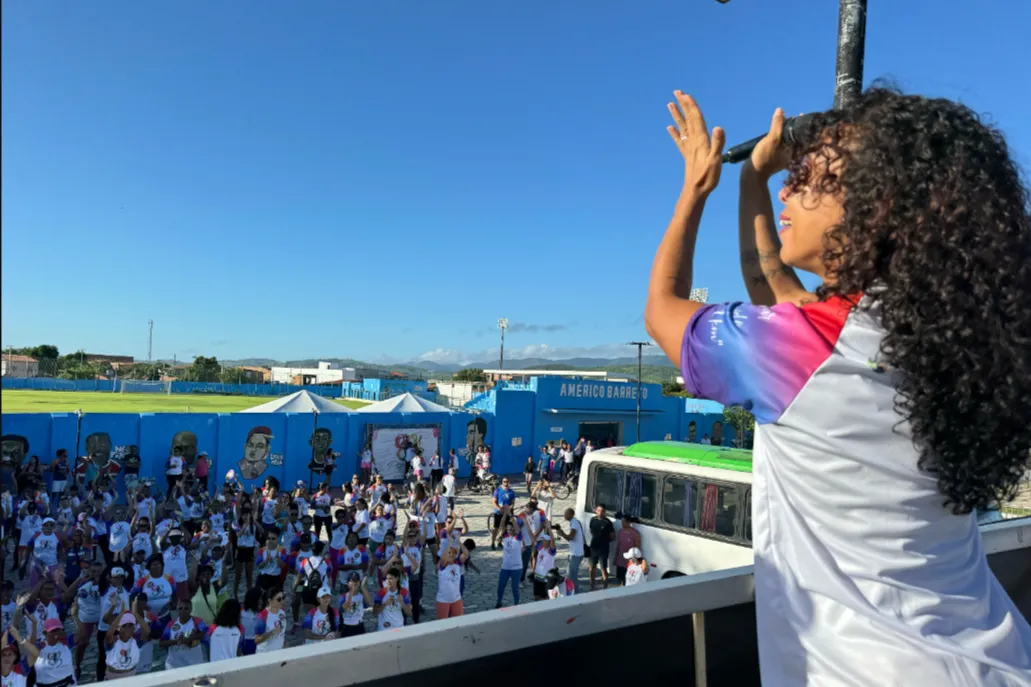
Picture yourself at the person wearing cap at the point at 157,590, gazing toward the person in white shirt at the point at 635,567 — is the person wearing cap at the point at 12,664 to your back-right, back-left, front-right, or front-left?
back-right

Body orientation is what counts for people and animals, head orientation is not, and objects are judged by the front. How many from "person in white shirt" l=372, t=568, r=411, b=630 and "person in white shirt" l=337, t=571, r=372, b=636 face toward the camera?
2

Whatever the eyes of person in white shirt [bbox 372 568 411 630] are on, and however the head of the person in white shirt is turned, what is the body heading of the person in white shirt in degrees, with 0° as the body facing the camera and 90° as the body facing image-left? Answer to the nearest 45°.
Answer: approximately 0°

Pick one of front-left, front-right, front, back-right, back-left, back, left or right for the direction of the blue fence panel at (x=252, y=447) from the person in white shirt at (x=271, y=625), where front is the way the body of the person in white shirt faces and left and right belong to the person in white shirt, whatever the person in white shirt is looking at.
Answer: back-left

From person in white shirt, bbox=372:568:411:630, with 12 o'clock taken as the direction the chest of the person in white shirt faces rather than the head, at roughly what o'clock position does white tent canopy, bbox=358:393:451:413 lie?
The white tent canopy is roughly at 6 o'clock from the person in white shirt.

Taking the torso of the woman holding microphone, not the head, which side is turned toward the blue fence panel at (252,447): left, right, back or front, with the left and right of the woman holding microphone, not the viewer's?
front

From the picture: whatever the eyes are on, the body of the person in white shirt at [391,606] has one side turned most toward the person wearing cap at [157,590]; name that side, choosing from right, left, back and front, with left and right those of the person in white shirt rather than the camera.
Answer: right

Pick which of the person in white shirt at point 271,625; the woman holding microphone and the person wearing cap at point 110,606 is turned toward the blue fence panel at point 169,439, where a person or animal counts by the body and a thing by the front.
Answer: the woman holding microphone

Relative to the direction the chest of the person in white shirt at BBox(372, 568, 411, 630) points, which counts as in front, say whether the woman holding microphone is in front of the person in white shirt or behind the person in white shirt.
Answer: in front
